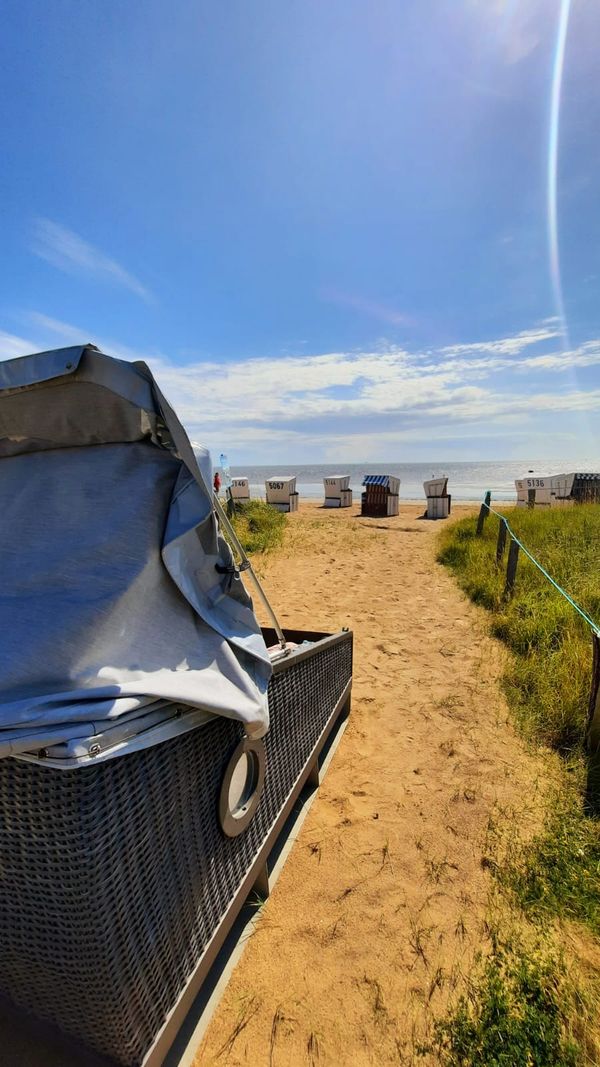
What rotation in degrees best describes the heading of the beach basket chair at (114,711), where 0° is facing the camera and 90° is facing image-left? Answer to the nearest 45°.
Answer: approximately 225°

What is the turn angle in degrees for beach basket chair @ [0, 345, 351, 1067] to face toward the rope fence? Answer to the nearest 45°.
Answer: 0° — it already faces it
